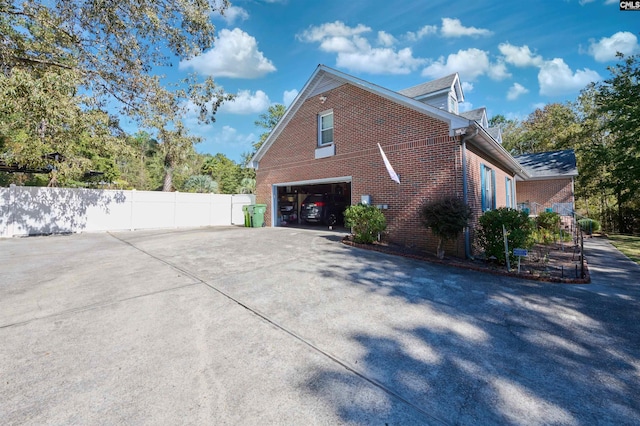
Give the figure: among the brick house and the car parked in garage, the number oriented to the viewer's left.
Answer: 0

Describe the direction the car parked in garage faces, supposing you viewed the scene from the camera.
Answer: facing away from the viewer and to the right of the viewer

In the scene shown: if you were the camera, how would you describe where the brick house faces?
facing the viewer and to the right of the viewer

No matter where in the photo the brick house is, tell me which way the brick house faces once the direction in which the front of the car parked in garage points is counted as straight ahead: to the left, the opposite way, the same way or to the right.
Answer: to the right

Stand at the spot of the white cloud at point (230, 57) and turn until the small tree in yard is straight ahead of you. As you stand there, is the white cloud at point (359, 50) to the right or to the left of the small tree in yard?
left

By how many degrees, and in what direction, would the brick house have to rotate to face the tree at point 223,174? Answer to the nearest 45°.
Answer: approximately 180°

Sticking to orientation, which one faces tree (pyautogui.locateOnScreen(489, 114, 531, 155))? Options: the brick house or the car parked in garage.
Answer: the car parked in garage

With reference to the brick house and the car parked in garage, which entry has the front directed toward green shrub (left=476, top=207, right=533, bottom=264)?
the brick house

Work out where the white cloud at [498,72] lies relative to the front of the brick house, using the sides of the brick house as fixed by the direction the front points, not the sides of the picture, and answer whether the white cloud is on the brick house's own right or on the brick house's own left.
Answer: on the brick house's own left

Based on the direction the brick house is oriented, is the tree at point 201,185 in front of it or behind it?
behind
